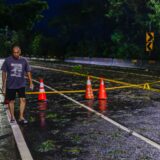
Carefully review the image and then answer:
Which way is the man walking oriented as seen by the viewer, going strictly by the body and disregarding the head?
toward the camera
